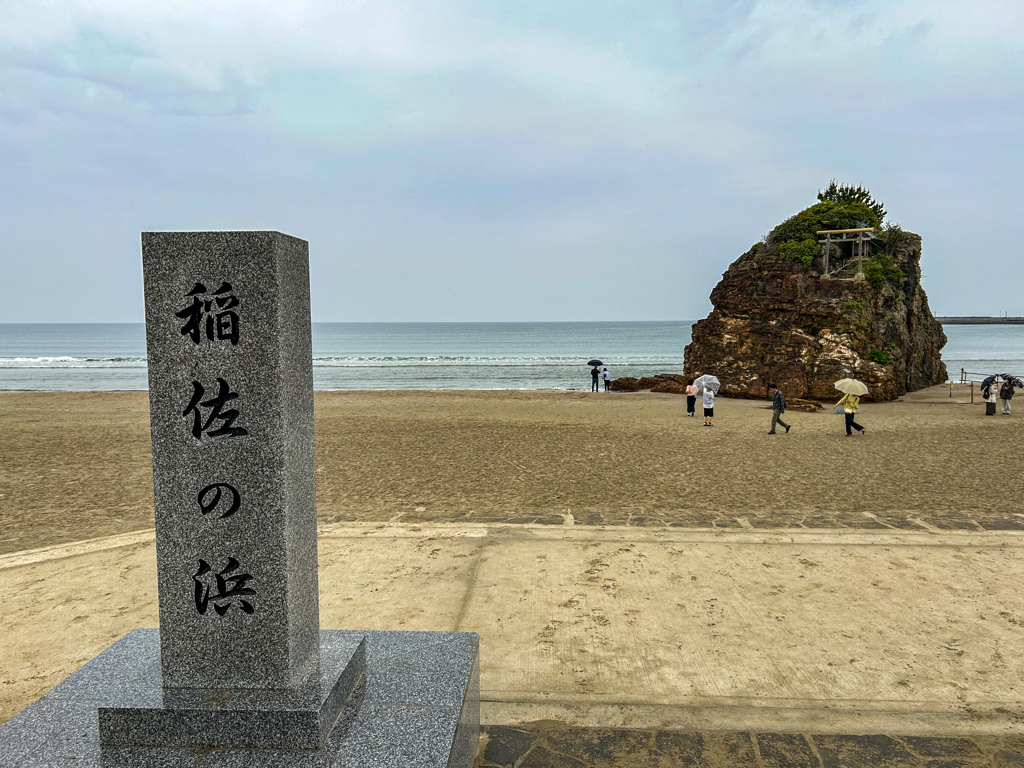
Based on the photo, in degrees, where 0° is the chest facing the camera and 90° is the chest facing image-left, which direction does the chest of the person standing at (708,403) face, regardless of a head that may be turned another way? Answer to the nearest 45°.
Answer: approximately 180°

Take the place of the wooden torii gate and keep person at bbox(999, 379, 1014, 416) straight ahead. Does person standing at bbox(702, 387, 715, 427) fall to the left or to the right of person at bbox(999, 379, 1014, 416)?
right

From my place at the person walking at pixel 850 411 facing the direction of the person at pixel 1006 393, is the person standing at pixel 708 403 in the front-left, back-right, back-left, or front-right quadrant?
back-left

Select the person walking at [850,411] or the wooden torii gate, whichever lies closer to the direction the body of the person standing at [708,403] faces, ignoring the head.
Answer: the wooden torii gate

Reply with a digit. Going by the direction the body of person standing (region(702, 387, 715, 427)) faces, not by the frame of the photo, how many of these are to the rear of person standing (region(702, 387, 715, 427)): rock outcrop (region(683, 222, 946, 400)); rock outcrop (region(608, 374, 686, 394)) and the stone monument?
1

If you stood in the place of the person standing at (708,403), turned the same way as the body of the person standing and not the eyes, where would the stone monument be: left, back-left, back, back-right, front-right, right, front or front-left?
back

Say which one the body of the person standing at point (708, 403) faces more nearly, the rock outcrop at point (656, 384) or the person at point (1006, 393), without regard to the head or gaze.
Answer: the rock outcrop

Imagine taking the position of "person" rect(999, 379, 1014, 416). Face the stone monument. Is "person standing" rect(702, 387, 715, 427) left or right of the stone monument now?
right

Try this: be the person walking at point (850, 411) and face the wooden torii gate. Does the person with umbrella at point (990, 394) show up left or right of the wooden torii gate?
right

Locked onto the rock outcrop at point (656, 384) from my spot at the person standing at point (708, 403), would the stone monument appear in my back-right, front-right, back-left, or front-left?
back-left
